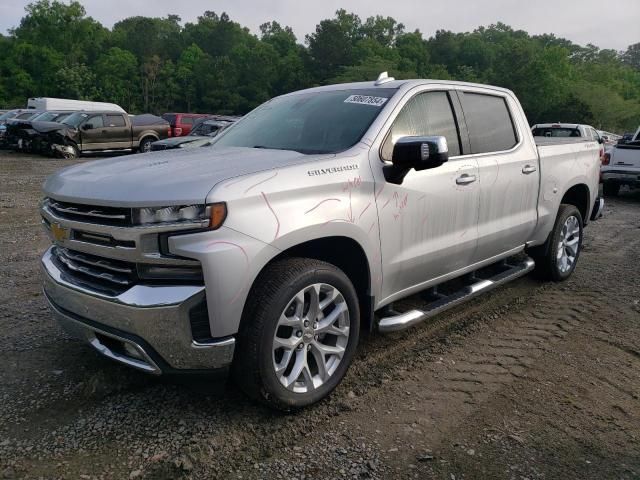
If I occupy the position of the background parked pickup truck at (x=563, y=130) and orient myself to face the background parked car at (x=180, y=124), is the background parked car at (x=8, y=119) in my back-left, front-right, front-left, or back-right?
front-left

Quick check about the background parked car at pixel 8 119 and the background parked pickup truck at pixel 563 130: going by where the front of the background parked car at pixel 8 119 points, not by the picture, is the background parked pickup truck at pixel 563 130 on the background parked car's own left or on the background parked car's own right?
on the background parked car's own left

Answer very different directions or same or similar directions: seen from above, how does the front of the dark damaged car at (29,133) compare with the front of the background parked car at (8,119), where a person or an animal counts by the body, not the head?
same or similar directions

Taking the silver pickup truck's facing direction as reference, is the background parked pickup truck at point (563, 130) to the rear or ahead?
to the rear

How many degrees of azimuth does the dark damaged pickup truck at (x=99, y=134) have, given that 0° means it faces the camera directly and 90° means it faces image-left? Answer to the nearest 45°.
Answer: approximately 45°

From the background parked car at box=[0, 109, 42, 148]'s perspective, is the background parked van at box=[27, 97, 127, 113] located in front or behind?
behind

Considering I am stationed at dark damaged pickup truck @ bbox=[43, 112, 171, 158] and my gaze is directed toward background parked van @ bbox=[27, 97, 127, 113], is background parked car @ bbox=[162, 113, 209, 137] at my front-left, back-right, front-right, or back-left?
front-right

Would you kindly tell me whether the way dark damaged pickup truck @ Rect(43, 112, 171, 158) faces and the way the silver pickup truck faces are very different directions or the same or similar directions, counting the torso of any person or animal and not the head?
same or similar directions

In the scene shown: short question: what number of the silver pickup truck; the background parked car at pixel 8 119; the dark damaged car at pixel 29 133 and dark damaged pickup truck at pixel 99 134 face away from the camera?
0

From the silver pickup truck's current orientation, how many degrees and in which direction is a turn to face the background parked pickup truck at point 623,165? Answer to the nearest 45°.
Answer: approximately 180°

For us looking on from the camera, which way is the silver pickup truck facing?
facing the viewer and to the left of the viewer

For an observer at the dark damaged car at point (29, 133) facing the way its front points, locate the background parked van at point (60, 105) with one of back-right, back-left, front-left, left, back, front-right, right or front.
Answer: back-right

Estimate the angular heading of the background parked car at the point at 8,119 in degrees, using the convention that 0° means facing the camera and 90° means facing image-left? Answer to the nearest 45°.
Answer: approximately 45°
